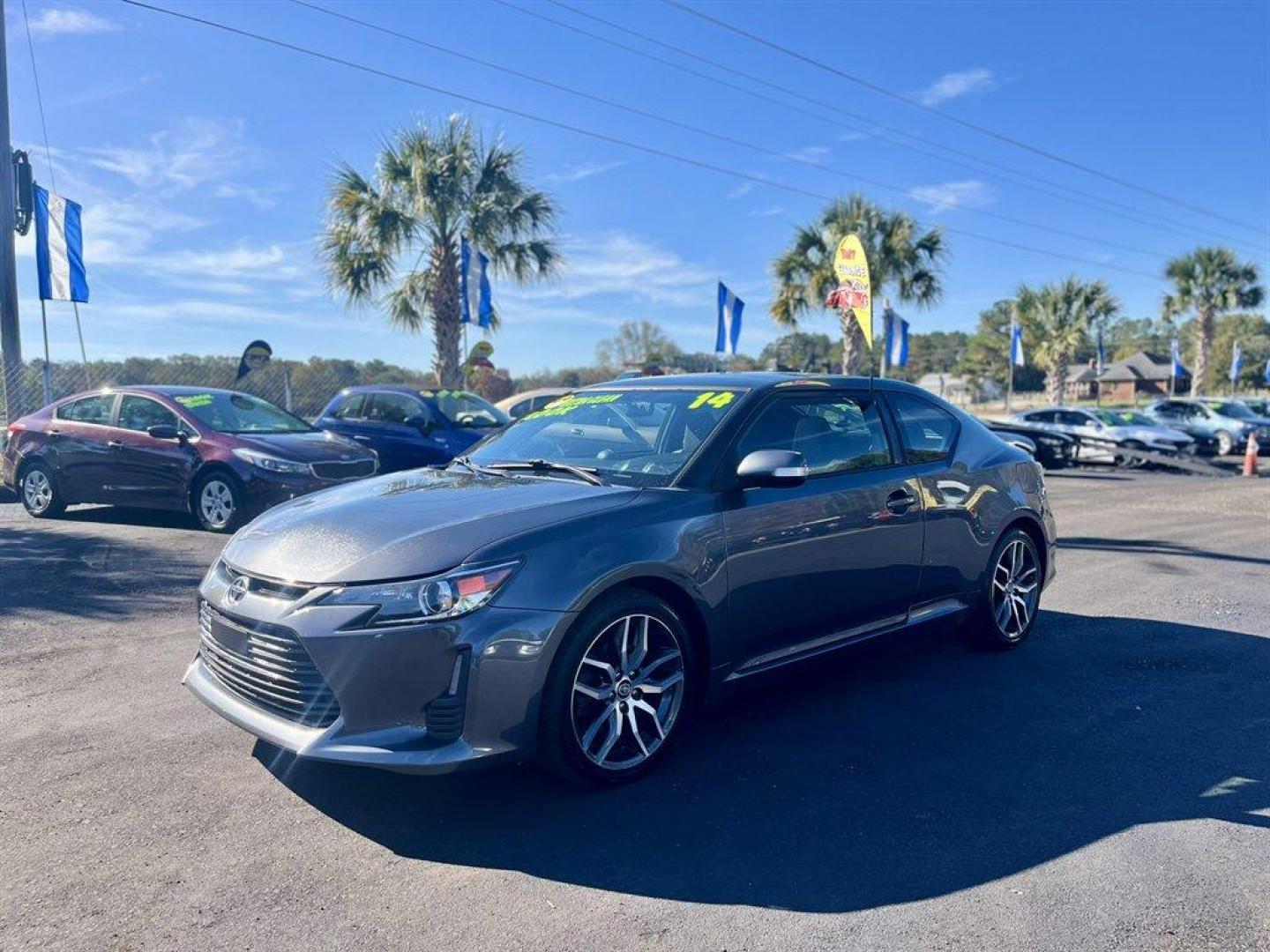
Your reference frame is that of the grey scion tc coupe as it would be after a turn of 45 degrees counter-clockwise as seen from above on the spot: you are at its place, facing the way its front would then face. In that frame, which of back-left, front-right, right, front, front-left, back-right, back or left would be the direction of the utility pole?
back-right

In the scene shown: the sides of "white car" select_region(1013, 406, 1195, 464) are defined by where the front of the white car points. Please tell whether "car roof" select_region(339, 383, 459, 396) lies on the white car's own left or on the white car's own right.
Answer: on the white car's own right

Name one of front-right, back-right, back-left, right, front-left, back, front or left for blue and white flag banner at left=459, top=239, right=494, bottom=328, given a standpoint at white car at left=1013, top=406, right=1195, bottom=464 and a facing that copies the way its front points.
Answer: right

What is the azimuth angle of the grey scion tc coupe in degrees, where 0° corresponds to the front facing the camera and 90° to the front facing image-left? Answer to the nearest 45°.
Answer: approximately 45°

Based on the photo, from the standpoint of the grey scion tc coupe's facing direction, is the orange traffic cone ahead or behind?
behind

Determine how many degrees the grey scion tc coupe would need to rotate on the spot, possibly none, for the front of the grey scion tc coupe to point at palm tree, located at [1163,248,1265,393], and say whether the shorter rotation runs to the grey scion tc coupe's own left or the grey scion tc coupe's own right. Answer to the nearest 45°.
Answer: approximately 180°

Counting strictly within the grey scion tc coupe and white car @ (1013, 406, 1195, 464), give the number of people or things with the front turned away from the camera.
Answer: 0

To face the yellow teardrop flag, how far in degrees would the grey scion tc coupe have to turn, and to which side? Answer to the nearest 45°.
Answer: approximately 135° to its right

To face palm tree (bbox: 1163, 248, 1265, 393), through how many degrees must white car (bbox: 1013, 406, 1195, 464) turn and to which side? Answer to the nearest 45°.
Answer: approximately 135° to its left
